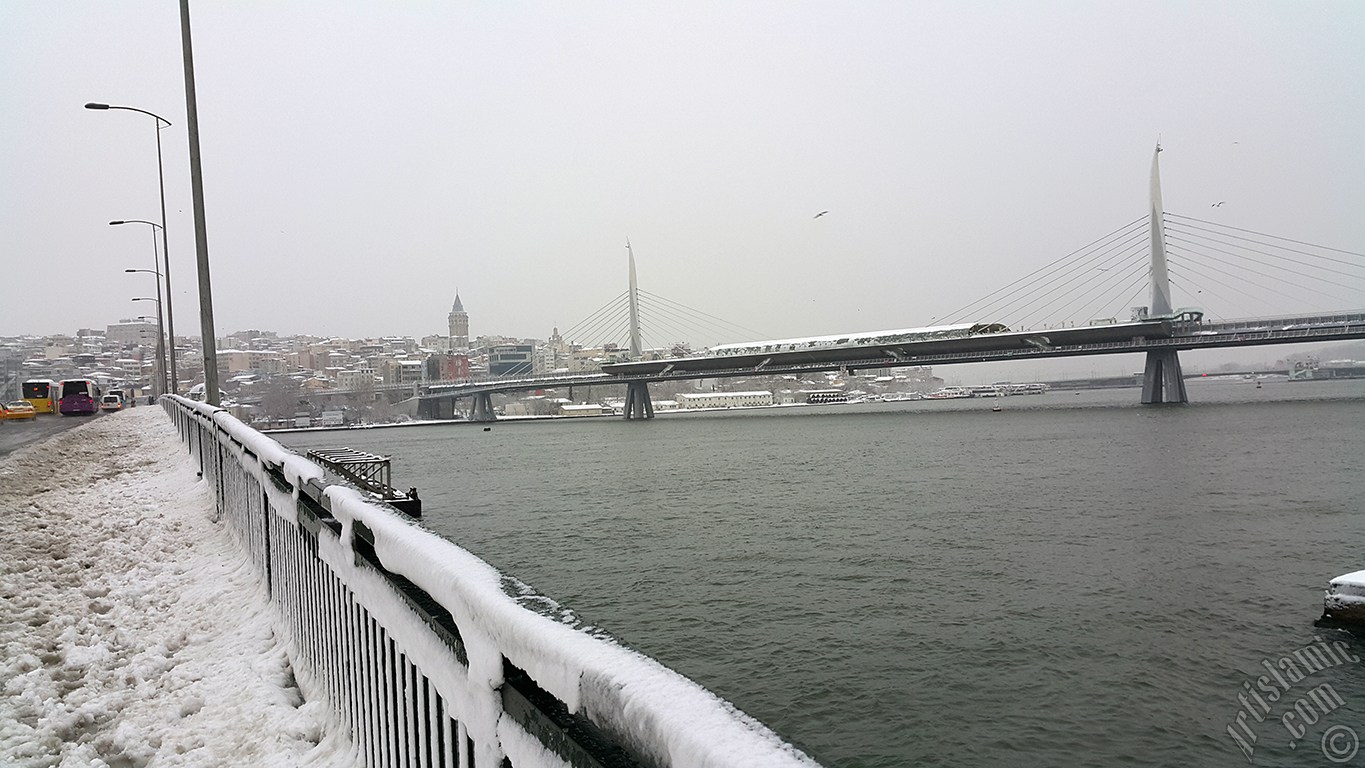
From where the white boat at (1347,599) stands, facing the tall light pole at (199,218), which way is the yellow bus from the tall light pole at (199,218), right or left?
right

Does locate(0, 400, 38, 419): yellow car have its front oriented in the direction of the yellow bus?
yes

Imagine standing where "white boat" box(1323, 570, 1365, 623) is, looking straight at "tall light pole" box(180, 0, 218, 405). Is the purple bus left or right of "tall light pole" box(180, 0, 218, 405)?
right

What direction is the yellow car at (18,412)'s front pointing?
away from the camera

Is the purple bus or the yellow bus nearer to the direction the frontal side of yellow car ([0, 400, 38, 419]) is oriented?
the yellow bus

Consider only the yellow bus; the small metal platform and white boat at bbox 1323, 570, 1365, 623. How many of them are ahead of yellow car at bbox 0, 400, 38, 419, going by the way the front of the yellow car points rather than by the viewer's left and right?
1

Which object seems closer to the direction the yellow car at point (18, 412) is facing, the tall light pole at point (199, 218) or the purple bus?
the purple bus
